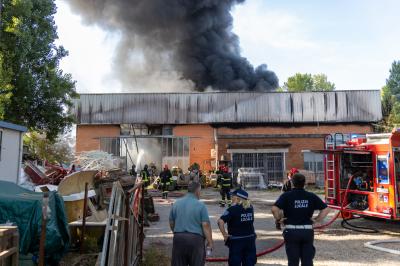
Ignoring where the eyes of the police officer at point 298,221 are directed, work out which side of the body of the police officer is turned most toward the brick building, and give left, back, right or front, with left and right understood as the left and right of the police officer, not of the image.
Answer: front

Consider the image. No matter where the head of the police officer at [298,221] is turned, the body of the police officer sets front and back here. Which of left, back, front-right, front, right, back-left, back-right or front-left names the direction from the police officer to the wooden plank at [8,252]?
back-left

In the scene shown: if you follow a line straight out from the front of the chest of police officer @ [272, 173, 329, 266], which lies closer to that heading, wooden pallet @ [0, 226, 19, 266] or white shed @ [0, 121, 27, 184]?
the white shed

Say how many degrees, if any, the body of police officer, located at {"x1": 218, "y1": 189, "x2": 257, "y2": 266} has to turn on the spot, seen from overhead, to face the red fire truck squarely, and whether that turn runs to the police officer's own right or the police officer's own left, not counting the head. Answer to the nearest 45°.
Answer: approximately 90° to the police officer's own right

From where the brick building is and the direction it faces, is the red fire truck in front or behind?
in front

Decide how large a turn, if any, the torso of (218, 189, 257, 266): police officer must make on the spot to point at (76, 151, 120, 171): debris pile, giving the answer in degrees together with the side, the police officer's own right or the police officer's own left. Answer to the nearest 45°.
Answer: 0° — they already face it

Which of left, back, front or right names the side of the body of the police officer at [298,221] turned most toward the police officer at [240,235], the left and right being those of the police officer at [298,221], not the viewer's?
left

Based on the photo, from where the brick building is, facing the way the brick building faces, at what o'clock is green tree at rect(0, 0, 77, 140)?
The green tree is roughly at 1 o'clock from the brick building.

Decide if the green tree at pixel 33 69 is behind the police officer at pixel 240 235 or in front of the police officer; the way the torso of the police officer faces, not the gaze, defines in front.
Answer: in front

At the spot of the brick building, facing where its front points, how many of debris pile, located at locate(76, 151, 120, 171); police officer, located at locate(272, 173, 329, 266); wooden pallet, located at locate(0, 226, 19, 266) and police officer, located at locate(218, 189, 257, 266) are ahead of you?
4

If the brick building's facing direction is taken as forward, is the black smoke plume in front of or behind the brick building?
behind

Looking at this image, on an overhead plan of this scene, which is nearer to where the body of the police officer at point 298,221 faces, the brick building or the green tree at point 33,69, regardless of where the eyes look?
the brick building

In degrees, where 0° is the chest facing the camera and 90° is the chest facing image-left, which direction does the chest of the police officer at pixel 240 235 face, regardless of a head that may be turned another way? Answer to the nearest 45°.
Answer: approximately 135°

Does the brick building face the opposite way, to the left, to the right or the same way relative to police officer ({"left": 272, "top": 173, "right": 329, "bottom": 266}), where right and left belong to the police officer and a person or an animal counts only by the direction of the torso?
the opposite way

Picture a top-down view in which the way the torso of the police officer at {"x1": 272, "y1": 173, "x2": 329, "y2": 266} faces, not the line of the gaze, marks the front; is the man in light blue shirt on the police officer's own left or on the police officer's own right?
on the police officer's own left

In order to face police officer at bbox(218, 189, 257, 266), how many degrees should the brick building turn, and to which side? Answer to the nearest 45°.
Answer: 0° — it already faces them

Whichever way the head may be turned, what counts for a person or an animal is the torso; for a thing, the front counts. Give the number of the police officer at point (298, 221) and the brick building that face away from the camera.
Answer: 1

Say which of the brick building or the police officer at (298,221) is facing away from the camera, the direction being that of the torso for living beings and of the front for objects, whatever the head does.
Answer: the police officer

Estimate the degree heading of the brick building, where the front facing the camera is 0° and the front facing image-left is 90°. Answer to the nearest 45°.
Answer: approximately 0°
